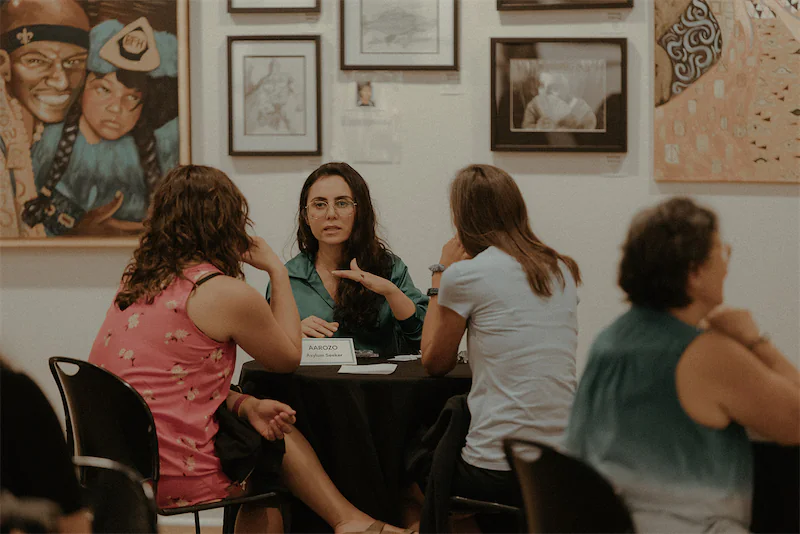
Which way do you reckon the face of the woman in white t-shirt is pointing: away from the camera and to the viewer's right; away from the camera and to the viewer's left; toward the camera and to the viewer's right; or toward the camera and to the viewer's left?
away from the camera and to the viewer's left

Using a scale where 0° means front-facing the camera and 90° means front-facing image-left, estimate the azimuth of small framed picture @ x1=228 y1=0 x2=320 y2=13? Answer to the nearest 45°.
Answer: approximately 0°

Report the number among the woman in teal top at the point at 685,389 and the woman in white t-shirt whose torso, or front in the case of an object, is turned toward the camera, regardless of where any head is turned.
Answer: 0

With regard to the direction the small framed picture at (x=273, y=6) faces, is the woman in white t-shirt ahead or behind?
ahead

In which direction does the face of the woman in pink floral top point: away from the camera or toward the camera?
away from the camera
